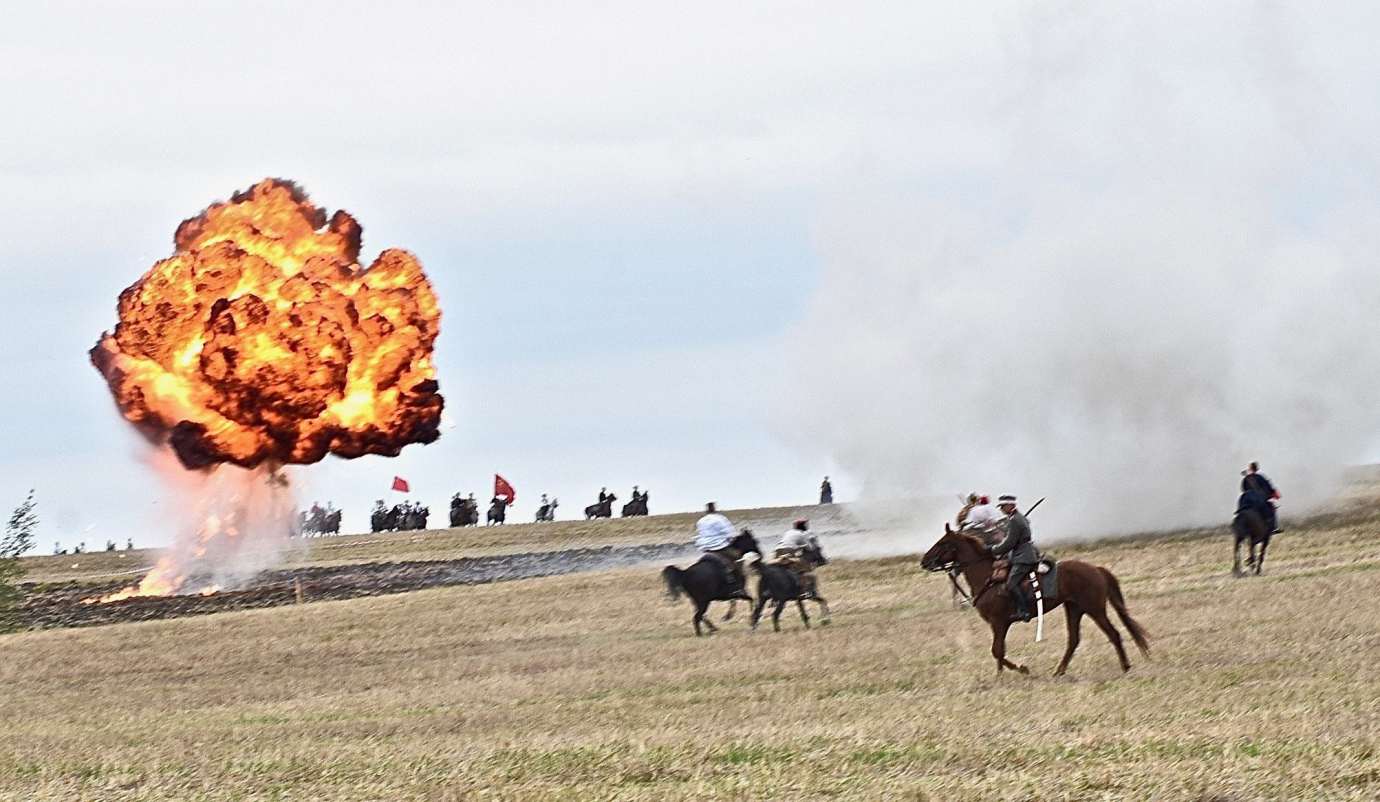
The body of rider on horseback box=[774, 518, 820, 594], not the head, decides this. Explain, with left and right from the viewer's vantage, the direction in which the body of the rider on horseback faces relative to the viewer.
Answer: facing to the right of the viewer

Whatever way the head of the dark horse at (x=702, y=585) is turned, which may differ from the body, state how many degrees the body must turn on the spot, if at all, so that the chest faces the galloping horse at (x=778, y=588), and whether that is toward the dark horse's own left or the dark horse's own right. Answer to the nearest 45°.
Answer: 0° — it already faces it

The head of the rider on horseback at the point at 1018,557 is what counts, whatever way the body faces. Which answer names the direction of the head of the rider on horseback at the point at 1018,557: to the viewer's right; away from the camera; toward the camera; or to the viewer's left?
to the viewer's left

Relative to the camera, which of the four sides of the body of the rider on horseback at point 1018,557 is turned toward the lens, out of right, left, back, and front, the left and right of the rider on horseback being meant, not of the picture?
left

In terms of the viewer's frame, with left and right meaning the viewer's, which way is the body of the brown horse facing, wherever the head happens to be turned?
facing to the left of the viewer

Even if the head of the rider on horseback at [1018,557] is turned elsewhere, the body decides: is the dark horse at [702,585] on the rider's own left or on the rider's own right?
on the rider's own right

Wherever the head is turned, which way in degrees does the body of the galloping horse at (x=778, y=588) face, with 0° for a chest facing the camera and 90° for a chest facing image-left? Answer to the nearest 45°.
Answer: approximately 270°

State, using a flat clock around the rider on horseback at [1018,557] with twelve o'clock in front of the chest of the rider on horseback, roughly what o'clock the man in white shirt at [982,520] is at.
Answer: The man in white shirt is roughly at 3 o'clock from the rider on horseback.

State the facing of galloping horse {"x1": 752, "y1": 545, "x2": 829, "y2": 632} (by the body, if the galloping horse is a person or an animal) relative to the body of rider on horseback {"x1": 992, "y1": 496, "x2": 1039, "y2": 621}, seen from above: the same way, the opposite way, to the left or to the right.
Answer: the opposite way
